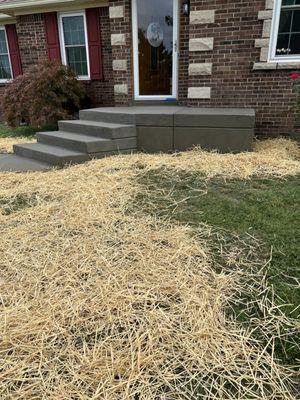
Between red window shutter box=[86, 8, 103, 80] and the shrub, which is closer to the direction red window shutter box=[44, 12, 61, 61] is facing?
the shrub

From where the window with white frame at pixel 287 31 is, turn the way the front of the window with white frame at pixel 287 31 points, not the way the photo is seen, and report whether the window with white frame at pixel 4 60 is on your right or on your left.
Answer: on your right

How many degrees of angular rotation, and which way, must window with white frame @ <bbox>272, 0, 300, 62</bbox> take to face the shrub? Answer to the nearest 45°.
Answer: approximately 90° to its right

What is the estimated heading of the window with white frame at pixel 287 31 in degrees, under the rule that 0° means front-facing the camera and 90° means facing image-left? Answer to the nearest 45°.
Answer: approximately 0°

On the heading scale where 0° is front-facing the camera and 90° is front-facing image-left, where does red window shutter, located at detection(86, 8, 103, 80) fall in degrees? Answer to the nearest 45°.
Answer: approximately 0°

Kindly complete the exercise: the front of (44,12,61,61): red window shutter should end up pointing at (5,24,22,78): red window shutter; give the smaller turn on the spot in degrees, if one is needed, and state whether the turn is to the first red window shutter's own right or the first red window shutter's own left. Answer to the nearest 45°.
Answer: approximately 135° to the first red window shutter's own right

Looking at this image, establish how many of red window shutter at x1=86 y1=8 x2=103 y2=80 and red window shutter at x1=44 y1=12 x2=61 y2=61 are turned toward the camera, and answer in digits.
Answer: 2

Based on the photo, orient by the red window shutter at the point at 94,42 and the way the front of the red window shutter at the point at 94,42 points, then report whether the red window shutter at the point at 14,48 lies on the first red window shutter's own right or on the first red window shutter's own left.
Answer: on the first red window shutter's own right

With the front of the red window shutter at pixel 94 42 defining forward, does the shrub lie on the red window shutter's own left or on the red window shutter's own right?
on the red window shutter's own right

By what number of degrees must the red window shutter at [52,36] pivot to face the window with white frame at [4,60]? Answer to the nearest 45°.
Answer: approximately 135° to its right
